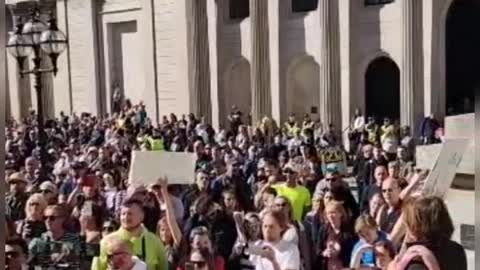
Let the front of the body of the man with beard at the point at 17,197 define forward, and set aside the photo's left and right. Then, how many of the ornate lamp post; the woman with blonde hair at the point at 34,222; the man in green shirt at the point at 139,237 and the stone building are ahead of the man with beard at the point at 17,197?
2

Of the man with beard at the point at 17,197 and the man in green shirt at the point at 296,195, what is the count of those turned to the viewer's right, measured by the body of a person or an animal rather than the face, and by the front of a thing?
0

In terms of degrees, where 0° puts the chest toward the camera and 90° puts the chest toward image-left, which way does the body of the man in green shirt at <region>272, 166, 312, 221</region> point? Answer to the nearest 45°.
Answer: approximately 45°

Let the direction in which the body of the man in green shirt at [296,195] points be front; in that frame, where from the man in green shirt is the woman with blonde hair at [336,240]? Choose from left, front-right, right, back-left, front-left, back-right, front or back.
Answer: front-left

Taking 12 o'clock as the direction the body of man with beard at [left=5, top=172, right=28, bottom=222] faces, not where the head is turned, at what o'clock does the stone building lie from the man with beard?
The stone building is roughly at 7 o'clock from the man with beard.

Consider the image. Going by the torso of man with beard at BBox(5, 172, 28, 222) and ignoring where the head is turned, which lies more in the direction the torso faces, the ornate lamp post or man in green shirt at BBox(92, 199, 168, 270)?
the man in green shirt

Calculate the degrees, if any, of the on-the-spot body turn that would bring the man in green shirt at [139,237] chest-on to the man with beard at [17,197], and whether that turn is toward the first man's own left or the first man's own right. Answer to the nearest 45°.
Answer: approximately 135° to the first man's own right
